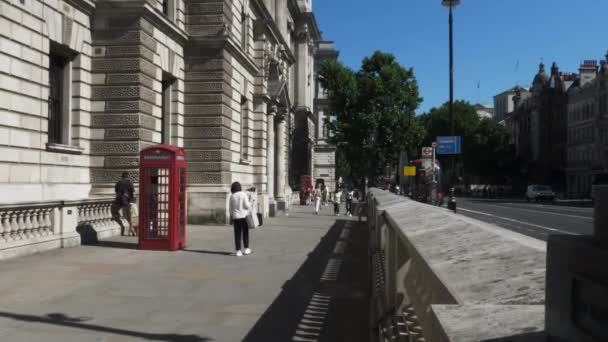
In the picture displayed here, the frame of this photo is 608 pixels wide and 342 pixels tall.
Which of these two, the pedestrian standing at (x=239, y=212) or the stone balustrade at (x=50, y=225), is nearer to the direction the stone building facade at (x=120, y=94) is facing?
the pedestrian standing

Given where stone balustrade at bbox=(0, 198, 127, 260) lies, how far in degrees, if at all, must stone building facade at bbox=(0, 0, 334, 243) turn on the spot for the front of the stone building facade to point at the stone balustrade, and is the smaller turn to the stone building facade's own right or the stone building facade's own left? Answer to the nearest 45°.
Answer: approximately 45° to the stone building facade's own right

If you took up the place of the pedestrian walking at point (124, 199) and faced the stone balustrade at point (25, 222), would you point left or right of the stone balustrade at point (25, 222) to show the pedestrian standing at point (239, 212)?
left

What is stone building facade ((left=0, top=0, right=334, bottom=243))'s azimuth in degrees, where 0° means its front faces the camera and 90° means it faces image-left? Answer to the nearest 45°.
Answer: approximately 315°

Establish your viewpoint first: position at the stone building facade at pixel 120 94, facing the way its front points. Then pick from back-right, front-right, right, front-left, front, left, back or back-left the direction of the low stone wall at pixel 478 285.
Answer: front-right

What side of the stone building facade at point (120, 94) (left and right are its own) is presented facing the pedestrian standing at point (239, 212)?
front

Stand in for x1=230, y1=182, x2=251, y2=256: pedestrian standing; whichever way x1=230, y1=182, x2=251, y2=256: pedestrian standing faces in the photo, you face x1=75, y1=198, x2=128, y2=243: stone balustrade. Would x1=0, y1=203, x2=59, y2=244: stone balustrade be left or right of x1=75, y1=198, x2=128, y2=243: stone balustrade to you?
left
